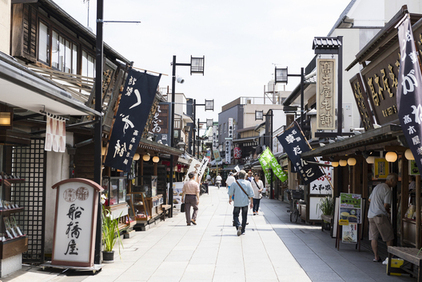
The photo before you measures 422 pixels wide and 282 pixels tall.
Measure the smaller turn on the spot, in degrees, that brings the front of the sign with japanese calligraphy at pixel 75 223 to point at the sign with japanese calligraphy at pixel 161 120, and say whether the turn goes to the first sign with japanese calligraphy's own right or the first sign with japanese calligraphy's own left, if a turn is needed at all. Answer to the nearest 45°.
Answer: approximately 180°

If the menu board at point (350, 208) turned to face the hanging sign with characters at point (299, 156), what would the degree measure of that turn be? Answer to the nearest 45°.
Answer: approximately 180°

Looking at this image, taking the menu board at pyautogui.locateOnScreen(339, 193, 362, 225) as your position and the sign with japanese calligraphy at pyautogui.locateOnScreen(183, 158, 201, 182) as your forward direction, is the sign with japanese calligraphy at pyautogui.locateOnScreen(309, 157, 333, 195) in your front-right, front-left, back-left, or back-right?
front-right

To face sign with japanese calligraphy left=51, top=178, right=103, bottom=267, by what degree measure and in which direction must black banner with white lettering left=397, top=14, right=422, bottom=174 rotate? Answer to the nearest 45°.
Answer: approximately 90° to its right

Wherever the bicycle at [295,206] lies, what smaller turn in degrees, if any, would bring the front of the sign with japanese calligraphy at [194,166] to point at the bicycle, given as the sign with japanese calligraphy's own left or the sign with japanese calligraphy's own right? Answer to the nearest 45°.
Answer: approximately 45° to the sign with japanese calligraphy's own left

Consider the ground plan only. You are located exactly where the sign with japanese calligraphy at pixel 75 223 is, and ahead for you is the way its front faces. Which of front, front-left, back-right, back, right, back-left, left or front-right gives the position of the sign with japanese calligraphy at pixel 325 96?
back-left

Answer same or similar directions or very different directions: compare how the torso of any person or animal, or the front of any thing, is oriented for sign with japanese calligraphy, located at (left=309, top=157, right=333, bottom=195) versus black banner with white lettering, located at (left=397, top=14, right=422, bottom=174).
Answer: same or similar directions

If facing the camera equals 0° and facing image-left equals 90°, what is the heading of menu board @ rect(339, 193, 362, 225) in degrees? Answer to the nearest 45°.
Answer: approximately 0°

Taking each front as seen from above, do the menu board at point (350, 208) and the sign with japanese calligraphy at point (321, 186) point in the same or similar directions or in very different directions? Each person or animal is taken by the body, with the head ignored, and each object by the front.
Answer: same or similar directions

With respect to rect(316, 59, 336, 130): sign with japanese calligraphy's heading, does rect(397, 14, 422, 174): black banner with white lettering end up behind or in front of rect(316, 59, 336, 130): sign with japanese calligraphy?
in front

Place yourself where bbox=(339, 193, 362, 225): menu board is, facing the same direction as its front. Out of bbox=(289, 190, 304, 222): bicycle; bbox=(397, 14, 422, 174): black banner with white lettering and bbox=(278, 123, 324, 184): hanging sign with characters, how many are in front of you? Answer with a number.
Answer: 1

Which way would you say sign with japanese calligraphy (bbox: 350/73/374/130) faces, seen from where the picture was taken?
facing the viewer and to the left of the viewer

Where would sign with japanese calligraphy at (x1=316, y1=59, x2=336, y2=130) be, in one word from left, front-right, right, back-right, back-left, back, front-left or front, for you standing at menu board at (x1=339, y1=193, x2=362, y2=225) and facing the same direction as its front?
back

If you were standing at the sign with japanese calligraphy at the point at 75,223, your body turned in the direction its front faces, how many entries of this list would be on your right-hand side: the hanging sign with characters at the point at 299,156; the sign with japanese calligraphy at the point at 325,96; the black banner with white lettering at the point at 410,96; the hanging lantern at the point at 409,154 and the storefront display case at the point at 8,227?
1

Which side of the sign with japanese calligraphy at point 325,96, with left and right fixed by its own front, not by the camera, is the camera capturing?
front

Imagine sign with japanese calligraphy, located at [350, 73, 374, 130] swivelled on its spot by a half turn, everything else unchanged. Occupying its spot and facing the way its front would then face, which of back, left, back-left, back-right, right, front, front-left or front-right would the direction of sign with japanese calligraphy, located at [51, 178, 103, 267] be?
back
